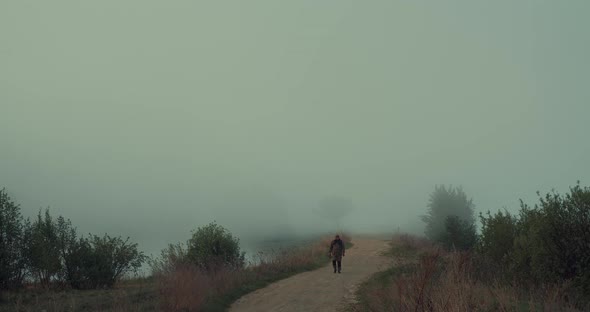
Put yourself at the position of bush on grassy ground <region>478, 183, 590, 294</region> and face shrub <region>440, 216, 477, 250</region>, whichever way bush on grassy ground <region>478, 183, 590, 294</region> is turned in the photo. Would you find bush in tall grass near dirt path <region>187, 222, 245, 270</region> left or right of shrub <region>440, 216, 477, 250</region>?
left

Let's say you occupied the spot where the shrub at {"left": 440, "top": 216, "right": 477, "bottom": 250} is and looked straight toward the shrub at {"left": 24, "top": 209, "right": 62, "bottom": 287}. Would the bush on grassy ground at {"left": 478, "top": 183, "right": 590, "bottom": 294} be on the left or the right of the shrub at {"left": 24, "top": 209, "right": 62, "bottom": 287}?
left
